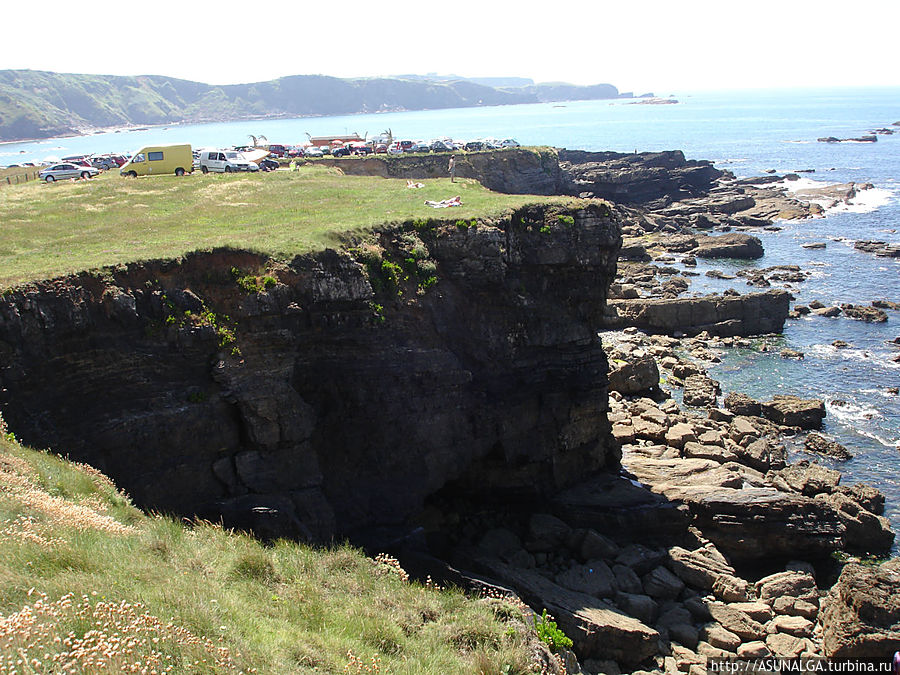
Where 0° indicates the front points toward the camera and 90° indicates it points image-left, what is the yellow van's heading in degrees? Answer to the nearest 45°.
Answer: approximately 90°

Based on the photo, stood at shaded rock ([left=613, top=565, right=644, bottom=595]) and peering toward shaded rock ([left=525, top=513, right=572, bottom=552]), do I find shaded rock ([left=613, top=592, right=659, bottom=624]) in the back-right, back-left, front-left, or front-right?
back-left

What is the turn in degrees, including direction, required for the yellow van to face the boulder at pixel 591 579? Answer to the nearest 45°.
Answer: approximately 90° to its left

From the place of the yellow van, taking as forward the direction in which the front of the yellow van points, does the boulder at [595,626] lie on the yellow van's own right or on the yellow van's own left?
on the yellow van's own left

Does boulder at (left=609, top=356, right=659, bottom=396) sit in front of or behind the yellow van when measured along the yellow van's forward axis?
behind

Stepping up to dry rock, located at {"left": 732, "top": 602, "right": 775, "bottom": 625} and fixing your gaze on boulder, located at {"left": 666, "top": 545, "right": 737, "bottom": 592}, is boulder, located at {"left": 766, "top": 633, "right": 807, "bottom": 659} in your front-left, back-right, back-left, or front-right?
back-left

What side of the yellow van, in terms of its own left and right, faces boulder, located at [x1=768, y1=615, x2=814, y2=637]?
left

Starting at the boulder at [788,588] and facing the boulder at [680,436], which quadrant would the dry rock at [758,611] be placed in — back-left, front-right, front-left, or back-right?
back-left

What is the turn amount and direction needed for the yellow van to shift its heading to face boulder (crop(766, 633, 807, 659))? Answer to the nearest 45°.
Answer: approximately 90° to its left
